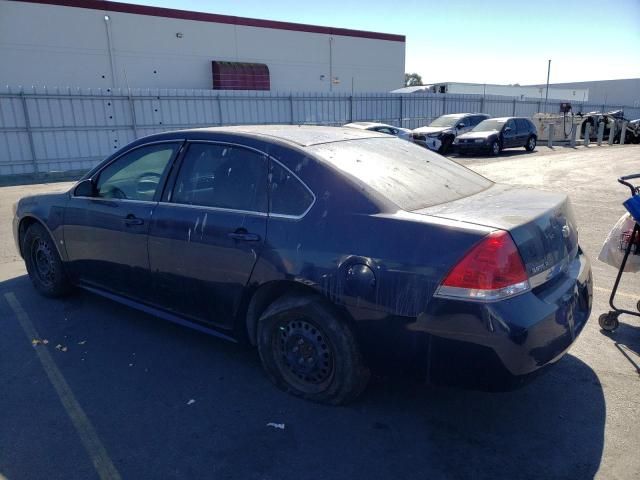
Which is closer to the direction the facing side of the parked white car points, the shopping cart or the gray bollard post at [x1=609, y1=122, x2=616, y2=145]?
the shopping cart

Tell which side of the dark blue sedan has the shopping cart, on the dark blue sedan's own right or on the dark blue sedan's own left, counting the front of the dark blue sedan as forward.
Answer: on the dark blue sedan's own right

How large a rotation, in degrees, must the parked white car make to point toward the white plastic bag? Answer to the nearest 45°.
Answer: approximately 45° to its left

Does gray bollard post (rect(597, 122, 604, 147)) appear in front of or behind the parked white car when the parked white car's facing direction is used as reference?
behind

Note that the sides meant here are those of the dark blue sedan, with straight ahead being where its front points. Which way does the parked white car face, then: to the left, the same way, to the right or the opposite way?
to the left

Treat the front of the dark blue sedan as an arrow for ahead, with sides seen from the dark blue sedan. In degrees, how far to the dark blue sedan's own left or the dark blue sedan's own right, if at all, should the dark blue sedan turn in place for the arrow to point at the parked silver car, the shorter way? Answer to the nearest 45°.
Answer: approximately 45° to the dark blue sedan's own right

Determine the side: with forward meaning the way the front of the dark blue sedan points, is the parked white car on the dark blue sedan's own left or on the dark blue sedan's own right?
on the dark blue sedan's own right

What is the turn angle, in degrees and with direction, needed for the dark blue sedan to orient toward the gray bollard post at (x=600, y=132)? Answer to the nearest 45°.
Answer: approximately 90° to its right

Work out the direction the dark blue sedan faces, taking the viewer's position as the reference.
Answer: facing away from the viewer and to the left of the viewer

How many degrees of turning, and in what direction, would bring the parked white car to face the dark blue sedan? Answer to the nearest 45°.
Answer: approximately 45° to its left

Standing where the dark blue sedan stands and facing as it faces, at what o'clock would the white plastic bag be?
The white plastic bag is roughly at 4 o'clock from the dark blue sedan.

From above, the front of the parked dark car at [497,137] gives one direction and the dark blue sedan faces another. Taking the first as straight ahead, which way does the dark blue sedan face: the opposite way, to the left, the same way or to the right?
to the right

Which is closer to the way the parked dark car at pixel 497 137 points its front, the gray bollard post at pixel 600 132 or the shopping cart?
the shopping cart
